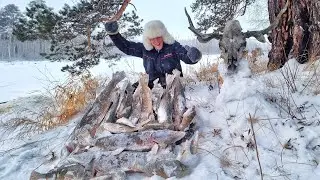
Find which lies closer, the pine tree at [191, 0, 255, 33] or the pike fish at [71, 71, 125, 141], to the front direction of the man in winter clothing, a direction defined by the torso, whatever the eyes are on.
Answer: the pike fish

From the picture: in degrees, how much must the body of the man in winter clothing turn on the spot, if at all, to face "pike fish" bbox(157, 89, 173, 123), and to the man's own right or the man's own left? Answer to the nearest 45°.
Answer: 0° — they already face it

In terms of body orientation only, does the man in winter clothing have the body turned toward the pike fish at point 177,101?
yes

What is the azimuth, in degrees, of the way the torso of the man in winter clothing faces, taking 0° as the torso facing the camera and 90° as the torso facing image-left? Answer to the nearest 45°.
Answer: approximately 0°

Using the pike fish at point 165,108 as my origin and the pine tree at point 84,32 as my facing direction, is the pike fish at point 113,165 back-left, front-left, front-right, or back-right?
back-left

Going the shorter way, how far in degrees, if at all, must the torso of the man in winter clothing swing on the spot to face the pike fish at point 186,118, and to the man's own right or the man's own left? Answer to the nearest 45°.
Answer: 0° — they already face it

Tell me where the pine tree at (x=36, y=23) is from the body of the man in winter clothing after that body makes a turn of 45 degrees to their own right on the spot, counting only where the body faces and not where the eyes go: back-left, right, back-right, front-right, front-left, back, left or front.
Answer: right

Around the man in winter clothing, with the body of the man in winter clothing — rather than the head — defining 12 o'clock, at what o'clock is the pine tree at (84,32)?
The pine tree is roughly at 5 o'clock from the man in winter clothing.

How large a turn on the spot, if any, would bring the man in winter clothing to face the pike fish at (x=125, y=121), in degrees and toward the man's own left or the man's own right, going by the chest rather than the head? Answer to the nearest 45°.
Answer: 0° — they already face it

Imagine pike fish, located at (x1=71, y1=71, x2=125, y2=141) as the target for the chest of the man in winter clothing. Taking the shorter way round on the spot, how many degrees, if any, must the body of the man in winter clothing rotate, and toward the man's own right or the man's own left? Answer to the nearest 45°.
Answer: approximately 45° to the man's own right
